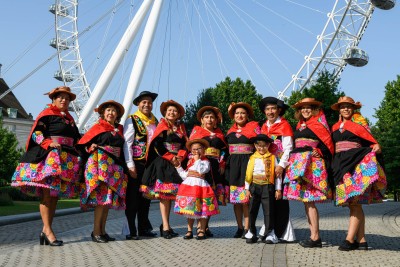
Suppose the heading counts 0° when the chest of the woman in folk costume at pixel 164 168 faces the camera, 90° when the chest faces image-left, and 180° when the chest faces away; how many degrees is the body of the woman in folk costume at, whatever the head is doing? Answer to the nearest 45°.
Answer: approximately 315°

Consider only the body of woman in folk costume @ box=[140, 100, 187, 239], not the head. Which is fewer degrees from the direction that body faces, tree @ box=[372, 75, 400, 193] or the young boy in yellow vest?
the young boy in yellow vest

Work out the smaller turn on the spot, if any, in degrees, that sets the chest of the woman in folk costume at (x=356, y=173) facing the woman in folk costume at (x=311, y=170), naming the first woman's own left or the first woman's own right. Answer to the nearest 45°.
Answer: approximately 45° to the first woman's own right

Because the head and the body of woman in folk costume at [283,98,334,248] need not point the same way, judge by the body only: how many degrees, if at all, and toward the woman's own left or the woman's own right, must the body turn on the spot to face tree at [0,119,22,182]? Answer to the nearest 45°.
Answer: approximately 90° to the woman's own right

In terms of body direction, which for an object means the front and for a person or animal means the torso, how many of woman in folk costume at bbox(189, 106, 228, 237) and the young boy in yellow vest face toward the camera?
2

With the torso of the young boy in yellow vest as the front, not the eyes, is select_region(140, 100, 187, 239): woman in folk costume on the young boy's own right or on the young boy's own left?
on the young boy's own right
